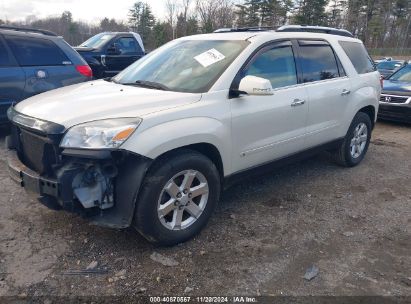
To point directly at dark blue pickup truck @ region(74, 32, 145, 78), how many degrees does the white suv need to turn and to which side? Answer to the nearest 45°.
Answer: approximately 135° to its right

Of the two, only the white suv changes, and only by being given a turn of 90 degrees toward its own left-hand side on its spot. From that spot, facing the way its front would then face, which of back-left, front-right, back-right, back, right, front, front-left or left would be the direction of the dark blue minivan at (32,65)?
back

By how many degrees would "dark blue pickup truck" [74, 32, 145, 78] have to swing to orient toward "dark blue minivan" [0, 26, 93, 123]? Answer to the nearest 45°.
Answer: approximately 45° to its left

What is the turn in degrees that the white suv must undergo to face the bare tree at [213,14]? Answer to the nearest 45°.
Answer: approximately 135° to its right

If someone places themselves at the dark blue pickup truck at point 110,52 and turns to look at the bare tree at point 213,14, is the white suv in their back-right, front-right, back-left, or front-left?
back-right

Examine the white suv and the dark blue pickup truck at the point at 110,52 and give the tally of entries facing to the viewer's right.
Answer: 0

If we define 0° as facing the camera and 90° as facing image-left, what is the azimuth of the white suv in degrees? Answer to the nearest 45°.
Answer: approximately 45°

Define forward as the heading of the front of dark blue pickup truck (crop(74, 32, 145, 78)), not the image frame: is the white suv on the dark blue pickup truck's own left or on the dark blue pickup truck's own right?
on the dark blue pickup truck's own left
